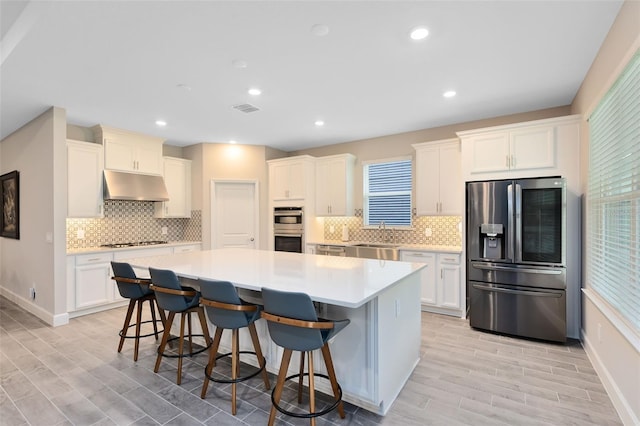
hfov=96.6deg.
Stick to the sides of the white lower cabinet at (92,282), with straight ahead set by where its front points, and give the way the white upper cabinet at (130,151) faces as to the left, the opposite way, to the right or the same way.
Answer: the same way

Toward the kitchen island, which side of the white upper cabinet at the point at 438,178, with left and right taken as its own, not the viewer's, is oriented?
front

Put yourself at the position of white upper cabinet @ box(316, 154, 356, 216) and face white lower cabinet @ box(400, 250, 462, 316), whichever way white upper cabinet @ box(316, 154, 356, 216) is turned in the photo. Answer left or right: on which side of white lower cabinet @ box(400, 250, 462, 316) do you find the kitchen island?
right

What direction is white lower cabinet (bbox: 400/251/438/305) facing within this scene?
toward the camera

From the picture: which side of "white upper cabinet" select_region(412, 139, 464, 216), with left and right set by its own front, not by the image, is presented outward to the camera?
front

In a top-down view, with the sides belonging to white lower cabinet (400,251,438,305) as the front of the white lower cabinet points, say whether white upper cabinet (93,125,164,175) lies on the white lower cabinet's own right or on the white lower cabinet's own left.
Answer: on the white lower cabinet's own right

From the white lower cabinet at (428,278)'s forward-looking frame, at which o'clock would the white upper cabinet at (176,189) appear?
The white upper cabinet is roughly at 3 o'clock from the white lower cabinet.

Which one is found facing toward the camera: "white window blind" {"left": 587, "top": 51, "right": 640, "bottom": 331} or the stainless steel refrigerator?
the stainless steel refrigerator

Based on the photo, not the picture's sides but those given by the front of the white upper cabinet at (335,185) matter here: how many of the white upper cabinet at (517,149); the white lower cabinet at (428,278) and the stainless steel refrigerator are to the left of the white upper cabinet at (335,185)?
3

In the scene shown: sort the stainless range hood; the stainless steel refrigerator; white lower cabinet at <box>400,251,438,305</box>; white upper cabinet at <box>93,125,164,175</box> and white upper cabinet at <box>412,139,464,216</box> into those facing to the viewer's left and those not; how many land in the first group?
0

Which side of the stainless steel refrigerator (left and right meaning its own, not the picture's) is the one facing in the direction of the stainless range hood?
right

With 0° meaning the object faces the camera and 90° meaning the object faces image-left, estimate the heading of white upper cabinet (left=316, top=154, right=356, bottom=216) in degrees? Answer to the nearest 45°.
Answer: approximately 45°

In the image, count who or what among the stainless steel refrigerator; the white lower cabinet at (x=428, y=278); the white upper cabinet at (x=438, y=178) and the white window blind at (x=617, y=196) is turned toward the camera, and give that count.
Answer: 3

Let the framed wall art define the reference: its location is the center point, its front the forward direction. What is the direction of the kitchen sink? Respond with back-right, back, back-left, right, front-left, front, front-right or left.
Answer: left

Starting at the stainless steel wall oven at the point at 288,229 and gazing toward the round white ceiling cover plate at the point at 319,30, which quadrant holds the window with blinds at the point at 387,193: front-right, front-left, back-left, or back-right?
front-left

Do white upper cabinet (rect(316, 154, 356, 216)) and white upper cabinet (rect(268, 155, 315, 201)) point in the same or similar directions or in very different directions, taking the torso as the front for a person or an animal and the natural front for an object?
same or similar directions
